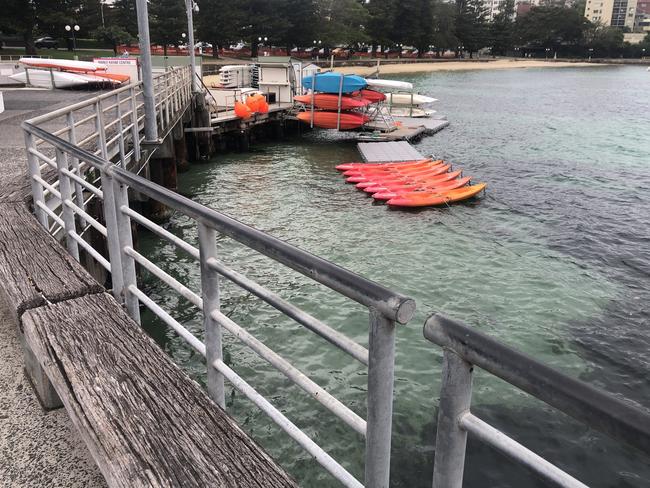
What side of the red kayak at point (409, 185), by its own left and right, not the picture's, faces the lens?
right

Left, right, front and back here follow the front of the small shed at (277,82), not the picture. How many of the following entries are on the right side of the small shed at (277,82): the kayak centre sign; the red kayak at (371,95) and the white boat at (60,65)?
2

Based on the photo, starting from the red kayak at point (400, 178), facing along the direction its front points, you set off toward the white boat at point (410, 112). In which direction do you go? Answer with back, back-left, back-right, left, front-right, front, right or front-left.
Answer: left

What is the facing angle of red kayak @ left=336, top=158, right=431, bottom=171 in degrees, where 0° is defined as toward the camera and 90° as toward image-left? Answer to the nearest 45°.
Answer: approximately 270°

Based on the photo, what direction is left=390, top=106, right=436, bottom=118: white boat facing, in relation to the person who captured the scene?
facing to the right of the viewer

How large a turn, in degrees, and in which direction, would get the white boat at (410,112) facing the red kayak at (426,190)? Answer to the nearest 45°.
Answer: approximately 90° to its right

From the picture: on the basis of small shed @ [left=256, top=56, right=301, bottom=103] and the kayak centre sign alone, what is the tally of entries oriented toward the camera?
2

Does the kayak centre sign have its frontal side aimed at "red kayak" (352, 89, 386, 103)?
no

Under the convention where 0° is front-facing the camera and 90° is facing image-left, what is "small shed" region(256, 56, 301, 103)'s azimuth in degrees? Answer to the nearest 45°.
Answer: approximately 0°

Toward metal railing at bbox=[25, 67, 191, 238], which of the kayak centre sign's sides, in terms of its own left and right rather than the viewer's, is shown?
front

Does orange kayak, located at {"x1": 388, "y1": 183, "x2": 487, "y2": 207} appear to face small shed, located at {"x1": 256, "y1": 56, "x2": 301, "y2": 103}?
no

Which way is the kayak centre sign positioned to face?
toward the camera

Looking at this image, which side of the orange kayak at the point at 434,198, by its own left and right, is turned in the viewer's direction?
right

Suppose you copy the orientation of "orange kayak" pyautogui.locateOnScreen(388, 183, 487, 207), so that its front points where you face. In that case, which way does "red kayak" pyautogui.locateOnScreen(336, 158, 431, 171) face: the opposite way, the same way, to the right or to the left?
the same way

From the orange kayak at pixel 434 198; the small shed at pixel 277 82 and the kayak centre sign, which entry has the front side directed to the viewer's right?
the orange kayak

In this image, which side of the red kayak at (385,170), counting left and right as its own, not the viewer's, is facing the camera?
right
